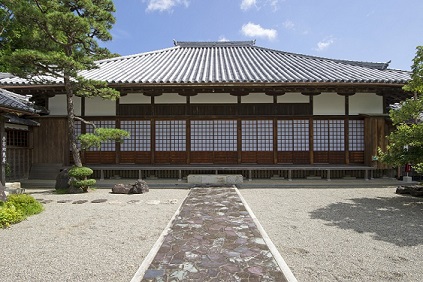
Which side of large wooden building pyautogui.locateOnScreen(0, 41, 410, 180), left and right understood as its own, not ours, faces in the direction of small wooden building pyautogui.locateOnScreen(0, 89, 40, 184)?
right

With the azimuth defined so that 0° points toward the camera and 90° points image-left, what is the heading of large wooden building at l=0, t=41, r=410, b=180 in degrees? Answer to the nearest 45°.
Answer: approximately 0°

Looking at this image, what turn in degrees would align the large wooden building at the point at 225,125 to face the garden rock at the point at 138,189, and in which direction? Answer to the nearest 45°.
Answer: approximately 45° to its right
